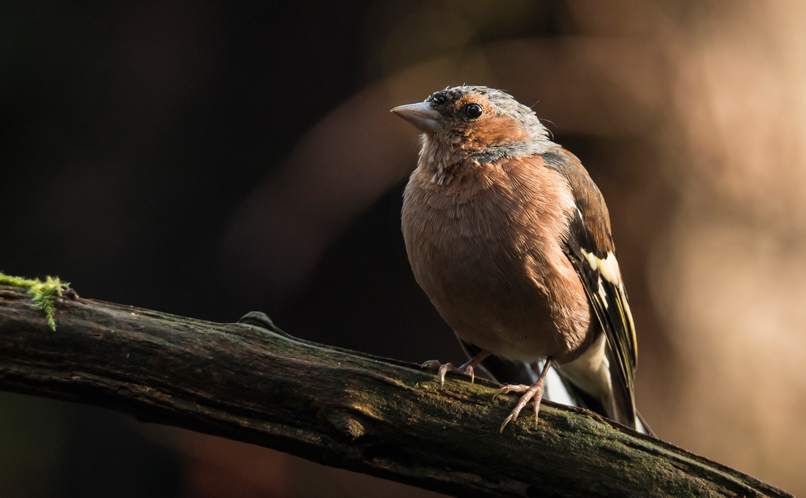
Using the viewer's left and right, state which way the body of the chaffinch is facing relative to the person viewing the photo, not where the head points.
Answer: facing the viewer and to the left of the viewer
